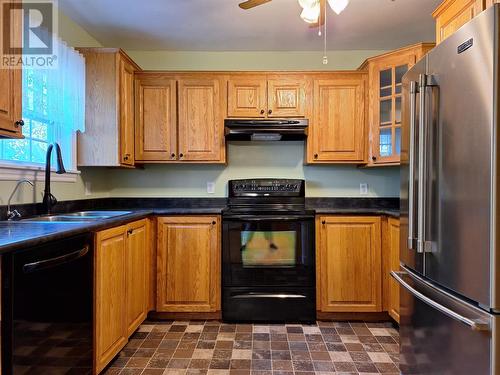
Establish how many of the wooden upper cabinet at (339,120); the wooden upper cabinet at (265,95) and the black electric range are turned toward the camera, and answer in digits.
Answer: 3

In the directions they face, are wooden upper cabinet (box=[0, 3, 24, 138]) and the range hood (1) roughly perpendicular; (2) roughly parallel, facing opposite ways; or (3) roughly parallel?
roughly perpendicular

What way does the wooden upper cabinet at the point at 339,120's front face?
toward the camera

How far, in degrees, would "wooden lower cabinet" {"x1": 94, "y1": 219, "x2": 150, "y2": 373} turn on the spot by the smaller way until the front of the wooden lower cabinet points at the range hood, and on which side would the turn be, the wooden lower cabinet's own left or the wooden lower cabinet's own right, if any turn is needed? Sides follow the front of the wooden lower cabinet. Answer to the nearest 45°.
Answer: approximately 45° to the wooden lower cabinet's own left

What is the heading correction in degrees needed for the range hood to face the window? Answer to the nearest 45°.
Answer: approximately 90° to its right

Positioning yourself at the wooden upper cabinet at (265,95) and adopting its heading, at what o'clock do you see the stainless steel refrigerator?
The stainless steel refrigerator is roughly at 11 o'clock from the wooden upper cabinet.

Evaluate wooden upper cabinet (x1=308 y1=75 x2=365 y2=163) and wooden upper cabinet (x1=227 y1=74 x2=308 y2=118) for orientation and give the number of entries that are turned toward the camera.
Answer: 2

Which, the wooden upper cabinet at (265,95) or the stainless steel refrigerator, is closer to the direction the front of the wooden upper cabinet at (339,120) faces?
the stainless steel refrigerator

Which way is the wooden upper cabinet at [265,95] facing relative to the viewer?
toward the camera

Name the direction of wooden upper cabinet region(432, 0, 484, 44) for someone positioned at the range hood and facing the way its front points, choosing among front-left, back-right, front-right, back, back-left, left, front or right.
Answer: front-left

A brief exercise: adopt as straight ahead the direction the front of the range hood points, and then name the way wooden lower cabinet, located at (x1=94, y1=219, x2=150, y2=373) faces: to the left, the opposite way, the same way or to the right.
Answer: to the left

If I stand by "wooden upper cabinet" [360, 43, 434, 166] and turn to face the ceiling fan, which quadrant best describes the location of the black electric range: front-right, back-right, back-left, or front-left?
front-right

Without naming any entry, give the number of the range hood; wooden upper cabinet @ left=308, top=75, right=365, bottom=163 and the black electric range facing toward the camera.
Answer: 3

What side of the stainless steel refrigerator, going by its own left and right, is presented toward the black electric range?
right

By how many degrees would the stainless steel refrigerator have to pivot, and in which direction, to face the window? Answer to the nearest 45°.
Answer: approximately 45° to its right
